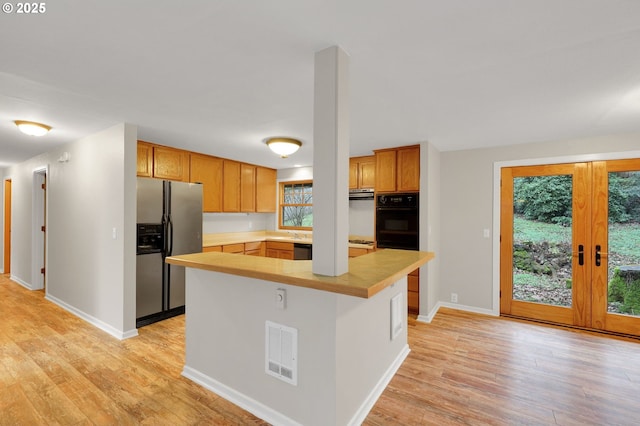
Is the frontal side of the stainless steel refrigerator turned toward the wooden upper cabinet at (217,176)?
no

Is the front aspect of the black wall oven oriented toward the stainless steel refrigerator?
no

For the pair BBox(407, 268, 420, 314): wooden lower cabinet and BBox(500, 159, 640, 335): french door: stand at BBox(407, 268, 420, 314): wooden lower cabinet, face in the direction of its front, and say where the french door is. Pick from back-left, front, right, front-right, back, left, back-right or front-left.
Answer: back-left

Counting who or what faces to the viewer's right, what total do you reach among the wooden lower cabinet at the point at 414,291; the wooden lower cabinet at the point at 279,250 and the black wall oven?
0

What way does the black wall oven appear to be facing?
toward the camera

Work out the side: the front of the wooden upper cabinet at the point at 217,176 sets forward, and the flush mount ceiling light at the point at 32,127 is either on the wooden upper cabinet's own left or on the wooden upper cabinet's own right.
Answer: on the wooden upper cabinet's own right

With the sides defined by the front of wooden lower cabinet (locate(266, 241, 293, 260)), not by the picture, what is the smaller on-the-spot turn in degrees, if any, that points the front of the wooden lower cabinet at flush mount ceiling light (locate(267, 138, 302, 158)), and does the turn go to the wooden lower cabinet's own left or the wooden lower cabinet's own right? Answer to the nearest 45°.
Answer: approximately 45° to the wooden lower cabinet's own left

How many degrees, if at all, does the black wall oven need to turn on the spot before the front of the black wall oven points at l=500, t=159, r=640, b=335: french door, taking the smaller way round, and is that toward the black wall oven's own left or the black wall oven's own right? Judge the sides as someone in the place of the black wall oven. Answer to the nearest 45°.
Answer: approximately 90° to the black wall oven's own left

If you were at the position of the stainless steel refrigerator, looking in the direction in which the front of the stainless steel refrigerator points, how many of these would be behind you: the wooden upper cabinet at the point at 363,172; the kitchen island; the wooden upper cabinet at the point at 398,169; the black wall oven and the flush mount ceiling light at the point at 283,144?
0

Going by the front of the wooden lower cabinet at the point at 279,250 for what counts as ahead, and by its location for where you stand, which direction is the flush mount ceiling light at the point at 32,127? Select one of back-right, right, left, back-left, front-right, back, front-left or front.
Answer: front

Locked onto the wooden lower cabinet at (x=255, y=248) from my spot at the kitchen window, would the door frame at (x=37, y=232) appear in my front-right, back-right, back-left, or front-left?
front-right

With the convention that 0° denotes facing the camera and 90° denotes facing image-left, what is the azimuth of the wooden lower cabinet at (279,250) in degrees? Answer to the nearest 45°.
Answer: approximately 45°

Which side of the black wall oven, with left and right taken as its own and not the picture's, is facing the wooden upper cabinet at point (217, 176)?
right

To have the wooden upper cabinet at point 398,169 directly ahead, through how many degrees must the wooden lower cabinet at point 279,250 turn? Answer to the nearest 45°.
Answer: approximately 90° to its left
